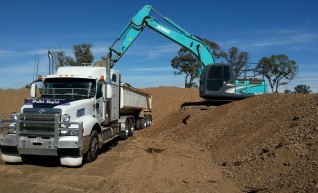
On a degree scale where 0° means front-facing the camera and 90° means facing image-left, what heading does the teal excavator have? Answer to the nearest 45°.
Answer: approximately 90°

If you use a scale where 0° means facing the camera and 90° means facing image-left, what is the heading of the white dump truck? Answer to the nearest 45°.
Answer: approximately 45°

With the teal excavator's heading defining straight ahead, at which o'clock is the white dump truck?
The white dump truck is roughly at 10 o'clock from the teal excavator.

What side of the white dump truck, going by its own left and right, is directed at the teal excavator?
back

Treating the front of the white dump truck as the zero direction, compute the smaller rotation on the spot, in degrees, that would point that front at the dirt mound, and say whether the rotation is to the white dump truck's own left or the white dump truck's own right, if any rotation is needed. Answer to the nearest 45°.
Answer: approximately 135° to the white dump truck's own left

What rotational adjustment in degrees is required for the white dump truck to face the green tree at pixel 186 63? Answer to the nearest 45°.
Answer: approximately 180°

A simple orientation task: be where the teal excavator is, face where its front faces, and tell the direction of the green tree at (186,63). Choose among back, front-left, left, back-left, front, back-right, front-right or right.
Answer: right

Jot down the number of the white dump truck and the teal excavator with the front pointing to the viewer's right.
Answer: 0
